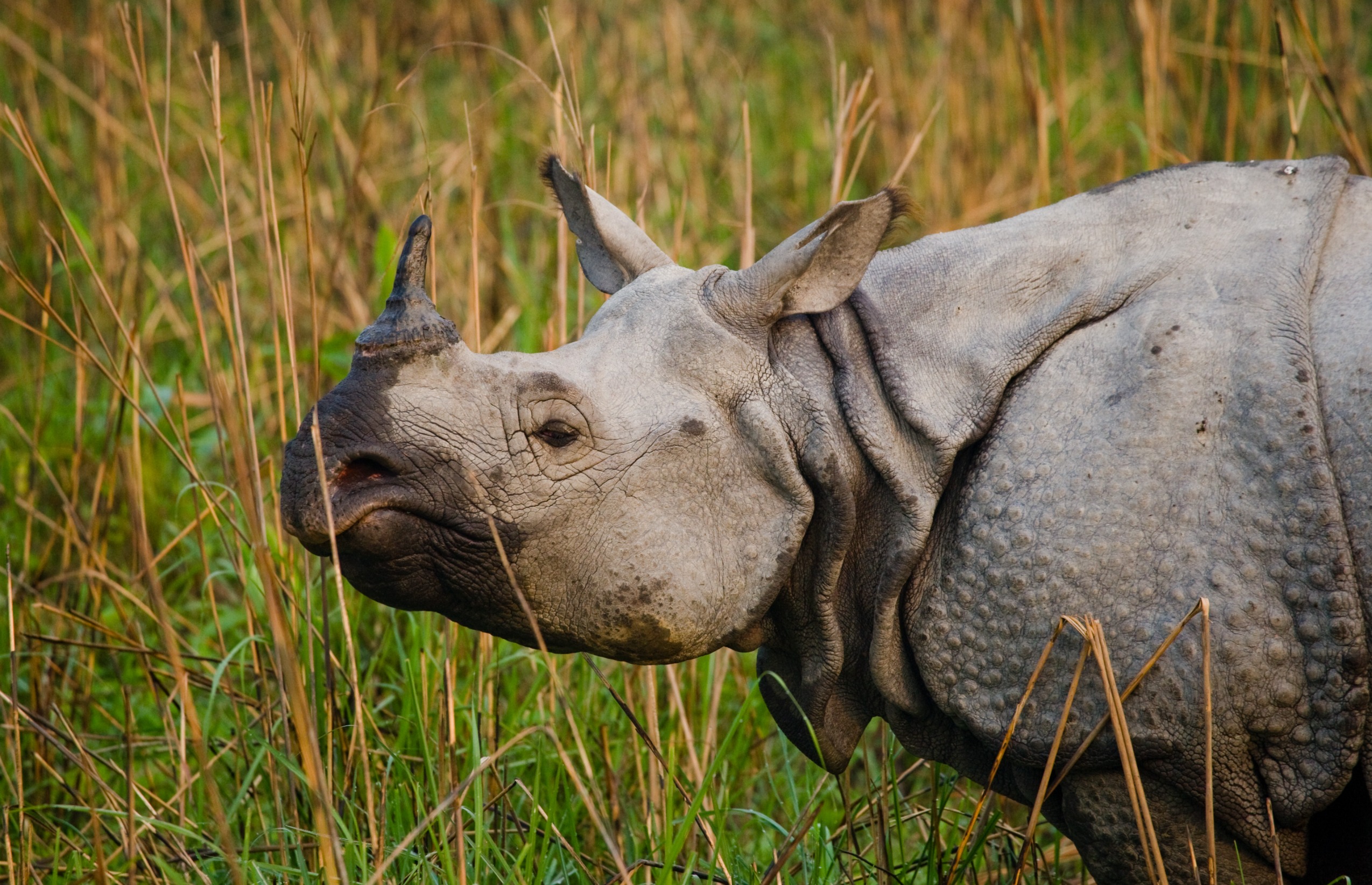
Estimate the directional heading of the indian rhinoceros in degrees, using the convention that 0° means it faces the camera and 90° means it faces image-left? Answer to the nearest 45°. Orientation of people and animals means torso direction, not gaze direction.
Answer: approximately 90°

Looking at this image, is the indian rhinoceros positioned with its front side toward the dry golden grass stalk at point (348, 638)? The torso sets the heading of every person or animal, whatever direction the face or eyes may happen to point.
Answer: yes
